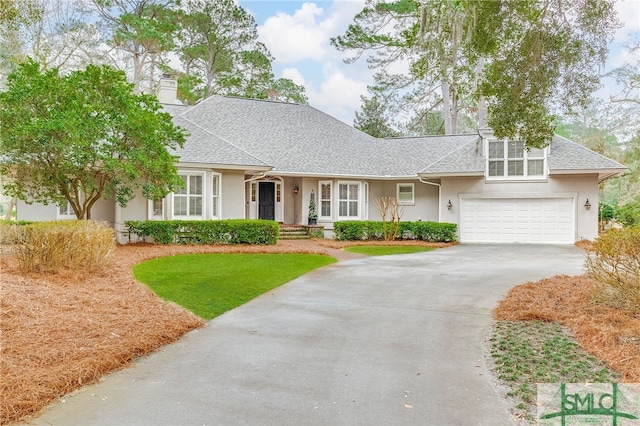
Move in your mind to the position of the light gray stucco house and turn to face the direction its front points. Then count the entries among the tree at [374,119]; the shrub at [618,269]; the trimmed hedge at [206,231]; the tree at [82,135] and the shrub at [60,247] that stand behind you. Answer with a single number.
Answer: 1

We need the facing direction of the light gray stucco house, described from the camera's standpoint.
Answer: facing the viewer

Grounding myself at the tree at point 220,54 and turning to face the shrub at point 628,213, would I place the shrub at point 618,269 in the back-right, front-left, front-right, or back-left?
front-right

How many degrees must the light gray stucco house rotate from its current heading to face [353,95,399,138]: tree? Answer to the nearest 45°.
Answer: approximately 180°

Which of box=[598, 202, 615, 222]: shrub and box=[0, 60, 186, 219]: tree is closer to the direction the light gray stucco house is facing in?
the tree

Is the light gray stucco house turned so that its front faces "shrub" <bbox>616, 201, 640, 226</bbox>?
no

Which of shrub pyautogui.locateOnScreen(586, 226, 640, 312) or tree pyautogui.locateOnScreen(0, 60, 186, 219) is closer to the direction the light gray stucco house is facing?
the shrub

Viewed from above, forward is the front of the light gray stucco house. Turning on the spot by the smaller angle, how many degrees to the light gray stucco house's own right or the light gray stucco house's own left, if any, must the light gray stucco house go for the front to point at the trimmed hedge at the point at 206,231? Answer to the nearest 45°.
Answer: approximately 45° to the light gray stucco house's own right

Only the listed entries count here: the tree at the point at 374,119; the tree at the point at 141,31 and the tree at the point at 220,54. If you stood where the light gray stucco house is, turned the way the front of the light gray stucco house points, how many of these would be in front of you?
0

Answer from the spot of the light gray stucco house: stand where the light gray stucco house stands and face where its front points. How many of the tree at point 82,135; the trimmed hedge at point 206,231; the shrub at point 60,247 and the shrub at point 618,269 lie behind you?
0

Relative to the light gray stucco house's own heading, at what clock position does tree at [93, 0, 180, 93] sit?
The tree is roughly at 4 o'clock from the light gray stucco house.

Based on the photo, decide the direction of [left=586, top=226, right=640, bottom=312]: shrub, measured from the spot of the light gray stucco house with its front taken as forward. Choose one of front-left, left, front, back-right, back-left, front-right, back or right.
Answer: front

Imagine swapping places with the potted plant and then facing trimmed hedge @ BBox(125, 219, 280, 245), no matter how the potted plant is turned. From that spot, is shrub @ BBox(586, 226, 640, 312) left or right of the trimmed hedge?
left

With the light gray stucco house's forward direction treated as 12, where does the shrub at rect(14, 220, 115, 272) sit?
The shrub is roughly at 1 o'clock from the light gray stucco house.

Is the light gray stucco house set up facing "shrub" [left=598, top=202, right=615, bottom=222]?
no

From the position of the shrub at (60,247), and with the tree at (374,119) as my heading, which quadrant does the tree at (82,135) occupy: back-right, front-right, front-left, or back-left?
front-left

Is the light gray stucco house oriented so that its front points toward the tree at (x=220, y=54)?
no

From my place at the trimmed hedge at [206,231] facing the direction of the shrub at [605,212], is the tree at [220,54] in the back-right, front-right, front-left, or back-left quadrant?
front-left

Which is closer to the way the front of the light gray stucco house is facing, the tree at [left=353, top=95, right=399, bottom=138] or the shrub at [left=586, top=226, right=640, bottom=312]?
the shrub
